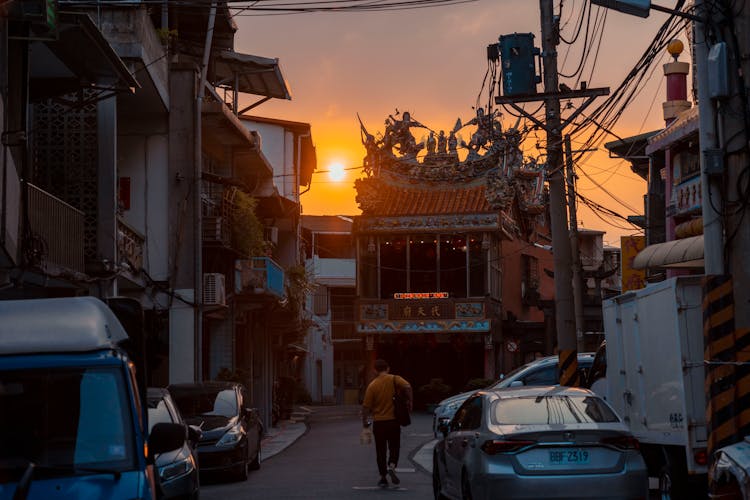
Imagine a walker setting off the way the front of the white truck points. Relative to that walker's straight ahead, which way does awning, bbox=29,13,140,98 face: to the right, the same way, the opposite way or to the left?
to the right

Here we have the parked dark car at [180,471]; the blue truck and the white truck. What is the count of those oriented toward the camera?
2

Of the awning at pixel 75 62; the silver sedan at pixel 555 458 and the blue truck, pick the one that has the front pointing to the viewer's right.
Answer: the awning

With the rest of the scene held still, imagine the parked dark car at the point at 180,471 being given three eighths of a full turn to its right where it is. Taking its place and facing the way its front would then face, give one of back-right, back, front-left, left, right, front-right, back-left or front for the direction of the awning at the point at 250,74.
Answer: front-right

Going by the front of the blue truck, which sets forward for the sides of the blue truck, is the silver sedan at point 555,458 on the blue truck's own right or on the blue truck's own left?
on the blue truck's own left

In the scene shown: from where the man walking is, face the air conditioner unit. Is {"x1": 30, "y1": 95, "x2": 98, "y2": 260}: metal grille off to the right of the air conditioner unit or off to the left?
left

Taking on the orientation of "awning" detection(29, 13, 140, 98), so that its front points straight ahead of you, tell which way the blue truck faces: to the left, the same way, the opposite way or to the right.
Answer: to the right

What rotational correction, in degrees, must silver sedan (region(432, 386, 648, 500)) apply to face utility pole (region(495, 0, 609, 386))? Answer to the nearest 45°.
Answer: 0° — it already faces it

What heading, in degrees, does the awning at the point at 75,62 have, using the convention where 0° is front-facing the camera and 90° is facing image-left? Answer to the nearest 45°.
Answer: approximately 270°

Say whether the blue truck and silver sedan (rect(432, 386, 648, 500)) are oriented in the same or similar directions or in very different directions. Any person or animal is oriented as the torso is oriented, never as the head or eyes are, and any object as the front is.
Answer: very different directions

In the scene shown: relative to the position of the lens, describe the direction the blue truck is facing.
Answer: facing the viewer

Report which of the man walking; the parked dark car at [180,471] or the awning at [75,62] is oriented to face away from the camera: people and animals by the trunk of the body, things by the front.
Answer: the man walking

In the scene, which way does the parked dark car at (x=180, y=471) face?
toward the camera

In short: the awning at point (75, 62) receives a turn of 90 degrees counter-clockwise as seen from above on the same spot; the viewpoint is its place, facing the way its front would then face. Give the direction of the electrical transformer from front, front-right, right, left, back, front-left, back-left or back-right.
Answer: right

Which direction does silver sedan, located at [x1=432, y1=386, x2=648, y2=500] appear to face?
away from the camera

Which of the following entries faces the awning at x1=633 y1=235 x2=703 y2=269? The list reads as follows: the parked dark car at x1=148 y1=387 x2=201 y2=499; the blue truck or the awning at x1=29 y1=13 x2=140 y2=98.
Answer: the awning at x1=29 y1=13 x2=140 y2=98

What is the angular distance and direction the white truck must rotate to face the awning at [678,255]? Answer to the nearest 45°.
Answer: approximately 45° to its right

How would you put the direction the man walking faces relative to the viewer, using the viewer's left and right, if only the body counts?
facing away from the viewer

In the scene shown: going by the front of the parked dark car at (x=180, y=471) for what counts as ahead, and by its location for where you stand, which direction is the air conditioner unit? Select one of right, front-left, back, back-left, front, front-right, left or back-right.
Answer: back
